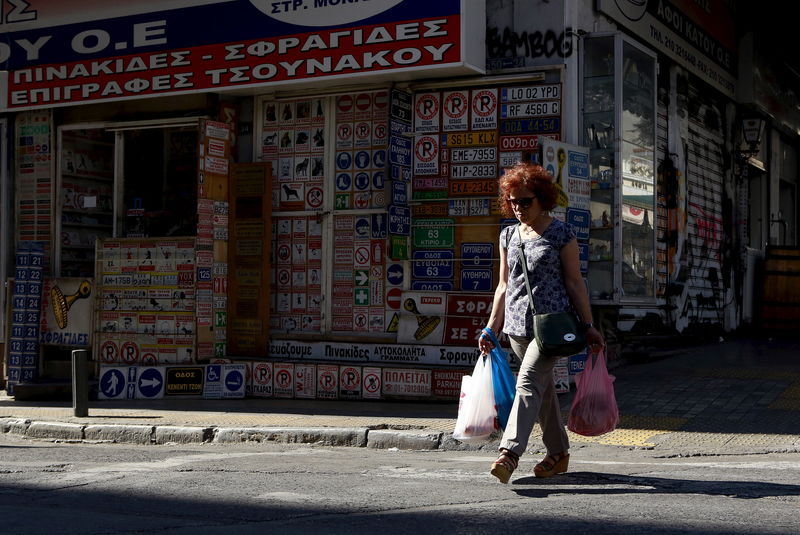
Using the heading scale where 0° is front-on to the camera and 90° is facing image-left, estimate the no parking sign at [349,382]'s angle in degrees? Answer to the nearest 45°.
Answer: approximately 0°

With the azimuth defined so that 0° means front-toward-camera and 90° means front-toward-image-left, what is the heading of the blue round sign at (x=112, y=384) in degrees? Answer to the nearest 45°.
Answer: approximately 0°

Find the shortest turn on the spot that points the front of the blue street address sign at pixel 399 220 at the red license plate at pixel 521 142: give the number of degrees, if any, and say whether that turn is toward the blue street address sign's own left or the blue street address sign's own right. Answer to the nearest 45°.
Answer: approximately 90° to the blue street address sign's own left

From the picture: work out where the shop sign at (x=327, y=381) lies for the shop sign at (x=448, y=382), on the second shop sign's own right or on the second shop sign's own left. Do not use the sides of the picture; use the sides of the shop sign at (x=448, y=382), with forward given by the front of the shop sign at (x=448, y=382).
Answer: on the second shop sign's own right

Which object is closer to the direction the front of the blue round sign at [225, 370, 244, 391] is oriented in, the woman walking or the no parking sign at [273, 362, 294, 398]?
the woman walking

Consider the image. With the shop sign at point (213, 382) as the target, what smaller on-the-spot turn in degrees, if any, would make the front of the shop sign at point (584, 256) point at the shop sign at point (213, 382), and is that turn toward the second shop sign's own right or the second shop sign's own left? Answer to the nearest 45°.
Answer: approximately 90° to the second shop sign's own right

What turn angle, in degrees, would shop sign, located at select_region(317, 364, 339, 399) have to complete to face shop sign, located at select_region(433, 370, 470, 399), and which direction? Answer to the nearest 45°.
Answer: approximately 45° to its left

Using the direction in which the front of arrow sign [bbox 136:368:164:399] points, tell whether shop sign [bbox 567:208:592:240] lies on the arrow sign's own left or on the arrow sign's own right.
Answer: on the arrow sign's own left

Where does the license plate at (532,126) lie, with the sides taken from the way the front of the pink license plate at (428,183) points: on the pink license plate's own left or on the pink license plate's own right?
on the pink license plate's own left

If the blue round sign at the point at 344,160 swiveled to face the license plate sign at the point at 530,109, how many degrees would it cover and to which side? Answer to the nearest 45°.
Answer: approximately 45° to its left
